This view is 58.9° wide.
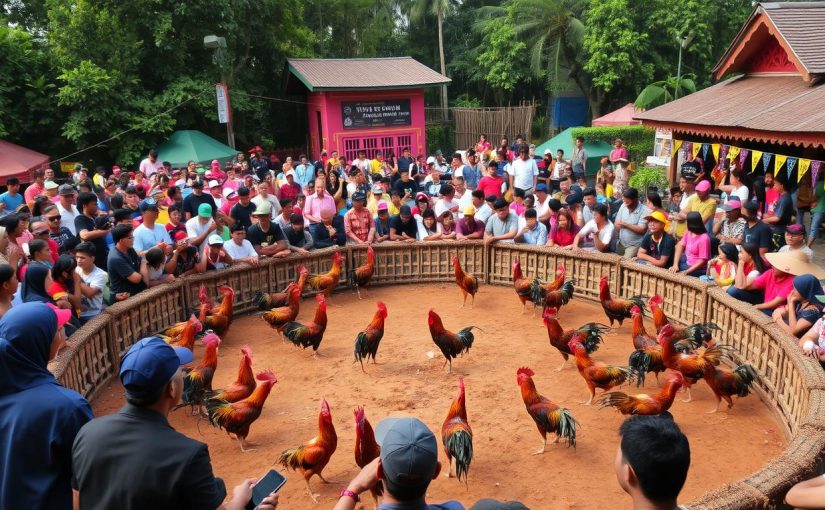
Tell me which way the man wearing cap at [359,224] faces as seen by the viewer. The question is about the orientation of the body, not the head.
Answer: toward the camera

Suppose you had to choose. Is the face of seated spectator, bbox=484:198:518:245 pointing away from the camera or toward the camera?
toward the camera

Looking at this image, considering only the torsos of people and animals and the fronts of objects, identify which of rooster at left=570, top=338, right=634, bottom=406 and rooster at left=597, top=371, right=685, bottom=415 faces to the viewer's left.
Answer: rooster at left=570, top=338, right=634, bottom=406

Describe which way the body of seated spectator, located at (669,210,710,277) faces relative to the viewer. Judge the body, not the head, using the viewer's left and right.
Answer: facing the viewer and to the left of the viewer

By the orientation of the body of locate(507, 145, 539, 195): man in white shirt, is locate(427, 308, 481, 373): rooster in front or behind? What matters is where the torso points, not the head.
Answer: in front

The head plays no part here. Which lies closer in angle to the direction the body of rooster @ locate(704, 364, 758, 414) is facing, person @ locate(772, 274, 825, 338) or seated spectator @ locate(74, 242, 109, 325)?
the seated spectator

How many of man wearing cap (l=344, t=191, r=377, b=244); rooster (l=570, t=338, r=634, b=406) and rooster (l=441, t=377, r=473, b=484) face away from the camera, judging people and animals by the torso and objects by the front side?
1

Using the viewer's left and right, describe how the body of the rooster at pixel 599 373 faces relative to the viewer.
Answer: facing to the left of the viewer

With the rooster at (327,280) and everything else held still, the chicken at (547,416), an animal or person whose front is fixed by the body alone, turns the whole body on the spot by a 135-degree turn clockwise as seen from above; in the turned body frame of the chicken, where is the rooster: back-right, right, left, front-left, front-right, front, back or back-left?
left

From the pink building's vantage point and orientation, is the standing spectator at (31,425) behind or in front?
in front

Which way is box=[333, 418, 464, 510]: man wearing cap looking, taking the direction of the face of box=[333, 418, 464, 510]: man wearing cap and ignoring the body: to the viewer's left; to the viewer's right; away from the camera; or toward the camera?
away from the camera

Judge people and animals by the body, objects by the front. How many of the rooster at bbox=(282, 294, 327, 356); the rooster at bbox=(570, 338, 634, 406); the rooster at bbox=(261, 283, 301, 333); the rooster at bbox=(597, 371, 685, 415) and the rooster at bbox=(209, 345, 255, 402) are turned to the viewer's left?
1

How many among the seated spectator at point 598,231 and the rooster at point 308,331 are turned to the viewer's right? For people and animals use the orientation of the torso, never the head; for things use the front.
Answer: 1

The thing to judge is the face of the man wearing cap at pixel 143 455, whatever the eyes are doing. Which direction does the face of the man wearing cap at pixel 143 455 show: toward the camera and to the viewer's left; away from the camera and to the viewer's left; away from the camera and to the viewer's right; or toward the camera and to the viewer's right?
away from the camera and to the viewer's right

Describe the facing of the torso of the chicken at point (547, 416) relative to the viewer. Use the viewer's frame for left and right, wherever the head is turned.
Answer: facing to the left of the viewer

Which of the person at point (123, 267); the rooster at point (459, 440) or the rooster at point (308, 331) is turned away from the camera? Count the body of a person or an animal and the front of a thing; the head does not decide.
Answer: the rooster at point (459, 440)

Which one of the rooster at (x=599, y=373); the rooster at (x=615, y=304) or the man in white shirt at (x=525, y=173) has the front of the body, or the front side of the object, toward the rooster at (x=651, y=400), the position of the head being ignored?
the man in white shirt

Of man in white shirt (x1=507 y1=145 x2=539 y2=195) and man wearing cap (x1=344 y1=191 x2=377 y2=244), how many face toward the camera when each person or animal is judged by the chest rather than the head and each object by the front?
2

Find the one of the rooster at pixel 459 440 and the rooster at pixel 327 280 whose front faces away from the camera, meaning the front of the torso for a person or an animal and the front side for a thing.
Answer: the rooster at pixel 459 440

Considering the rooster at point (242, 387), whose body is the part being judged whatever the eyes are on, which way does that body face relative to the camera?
to the viewer's right
